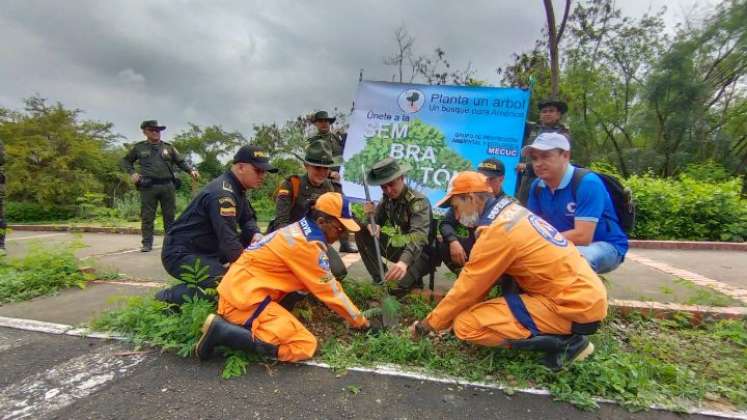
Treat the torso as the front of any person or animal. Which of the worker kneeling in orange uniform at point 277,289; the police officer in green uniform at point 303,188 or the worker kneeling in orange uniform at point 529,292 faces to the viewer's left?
the worker kneeling in orange uniform at point 529,292

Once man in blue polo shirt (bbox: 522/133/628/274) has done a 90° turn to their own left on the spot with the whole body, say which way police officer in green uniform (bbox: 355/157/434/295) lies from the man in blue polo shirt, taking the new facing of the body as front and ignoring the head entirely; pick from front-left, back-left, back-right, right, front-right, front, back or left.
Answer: back-right

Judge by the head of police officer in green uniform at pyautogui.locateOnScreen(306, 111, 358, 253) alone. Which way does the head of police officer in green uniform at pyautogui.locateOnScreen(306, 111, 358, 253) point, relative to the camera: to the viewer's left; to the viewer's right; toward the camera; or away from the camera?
toward the camera

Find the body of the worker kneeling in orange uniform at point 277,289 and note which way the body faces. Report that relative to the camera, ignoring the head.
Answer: to the viewer's right

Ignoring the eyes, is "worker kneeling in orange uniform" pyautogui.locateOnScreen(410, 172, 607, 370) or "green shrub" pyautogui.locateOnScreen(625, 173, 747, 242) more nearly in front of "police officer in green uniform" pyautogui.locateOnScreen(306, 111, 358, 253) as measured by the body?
the worker kneeling in orange uniform

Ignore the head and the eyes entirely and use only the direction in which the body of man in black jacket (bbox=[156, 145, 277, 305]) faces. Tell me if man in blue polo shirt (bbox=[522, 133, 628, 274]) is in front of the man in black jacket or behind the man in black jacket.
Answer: in front

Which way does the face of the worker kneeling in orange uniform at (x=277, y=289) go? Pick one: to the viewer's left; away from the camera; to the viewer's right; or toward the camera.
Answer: to the viewer's right

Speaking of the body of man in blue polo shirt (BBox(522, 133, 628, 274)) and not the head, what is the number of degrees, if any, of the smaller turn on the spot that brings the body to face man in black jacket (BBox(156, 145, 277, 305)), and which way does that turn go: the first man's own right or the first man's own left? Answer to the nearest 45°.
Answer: approximately 45° to the first man's own right

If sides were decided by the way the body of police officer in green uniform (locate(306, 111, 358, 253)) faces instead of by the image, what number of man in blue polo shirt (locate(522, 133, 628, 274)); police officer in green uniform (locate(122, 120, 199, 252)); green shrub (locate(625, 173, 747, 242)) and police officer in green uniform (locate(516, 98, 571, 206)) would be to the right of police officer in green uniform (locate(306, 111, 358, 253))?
1

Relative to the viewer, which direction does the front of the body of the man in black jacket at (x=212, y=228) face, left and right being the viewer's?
facing to the right of the viewer

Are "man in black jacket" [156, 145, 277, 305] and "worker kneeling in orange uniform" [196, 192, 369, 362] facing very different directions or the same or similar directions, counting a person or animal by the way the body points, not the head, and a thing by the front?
same or similar directions

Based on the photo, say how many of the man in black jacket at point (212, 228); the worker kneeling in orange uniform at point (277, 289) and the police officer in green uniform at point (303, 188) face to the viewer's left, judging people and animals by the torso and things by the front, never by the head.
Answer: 0

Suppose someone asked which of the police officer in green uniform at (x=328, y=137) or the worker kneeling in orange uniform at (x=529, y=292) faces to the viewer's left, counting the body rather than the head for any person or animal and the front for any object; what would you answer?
the worker kneeling in orange uniform

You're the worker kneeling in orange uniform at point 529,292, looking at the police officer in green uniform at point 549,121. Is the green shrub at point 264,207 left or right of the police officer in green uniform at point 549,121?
left

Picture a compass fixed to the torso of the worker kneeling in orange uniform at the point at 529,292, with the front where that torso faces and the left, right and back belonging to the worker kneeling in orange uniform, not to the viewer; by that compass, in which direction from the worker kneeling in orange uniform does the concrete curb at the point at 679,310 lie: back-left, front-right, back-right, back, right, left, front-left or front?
back-right

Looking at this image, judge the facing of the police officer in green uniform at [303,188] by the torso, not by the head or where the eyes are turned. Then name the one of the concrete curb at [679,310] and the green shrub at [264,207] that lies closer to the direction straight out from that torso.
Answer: the concrete curb

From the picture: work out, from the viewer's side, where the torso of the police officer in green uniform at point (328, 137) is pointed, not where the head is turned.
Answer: toward the camera

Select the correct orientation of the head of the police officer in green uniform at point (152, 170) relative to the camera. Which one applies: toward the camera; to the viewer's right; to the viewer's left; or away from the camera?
toward the camera

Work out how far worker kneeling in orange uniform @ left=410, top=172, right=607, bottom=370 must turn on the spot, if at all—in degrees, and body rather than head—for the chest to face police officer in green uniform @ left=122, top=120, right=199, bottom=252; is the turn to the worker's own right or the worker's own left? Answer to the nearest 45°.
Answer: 0° — they already face them
